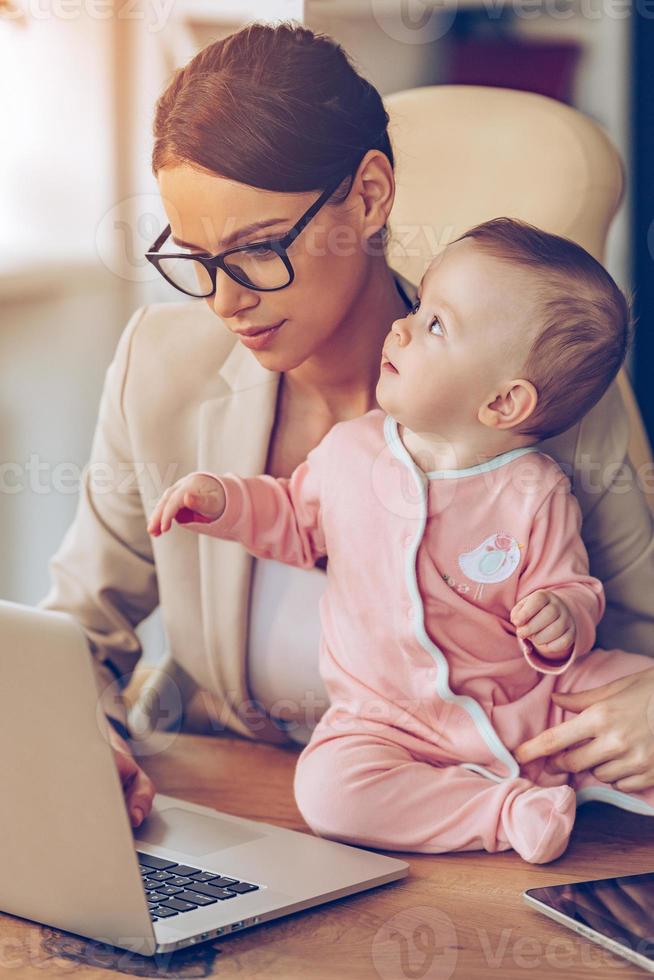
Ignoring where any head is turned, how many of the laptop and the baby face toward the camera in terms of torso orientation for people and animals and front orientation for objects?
1

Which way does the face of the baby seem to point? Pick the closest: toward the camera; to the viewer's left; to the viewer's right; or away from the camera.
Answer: to the viewer's left

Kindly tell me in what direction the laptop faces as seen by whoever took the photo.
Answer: facing away from the viewer and to the right of the viewer
